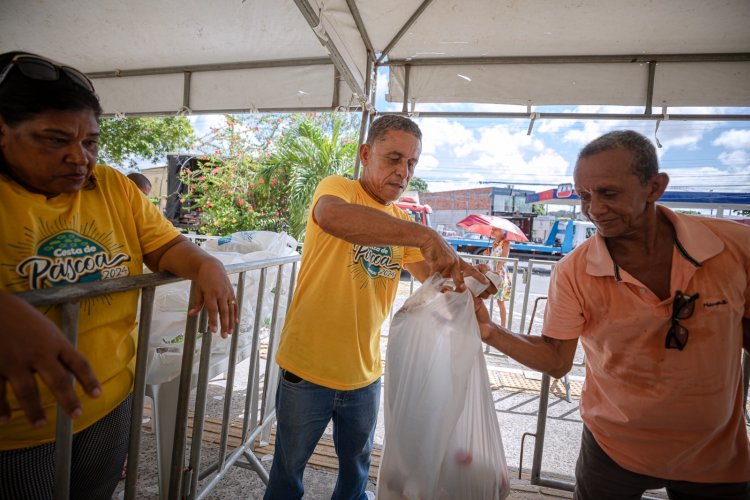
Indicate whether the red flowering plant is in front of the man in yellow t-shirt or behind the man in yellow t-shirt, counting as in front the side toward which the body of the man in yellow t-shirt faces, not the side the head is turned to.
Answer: behind

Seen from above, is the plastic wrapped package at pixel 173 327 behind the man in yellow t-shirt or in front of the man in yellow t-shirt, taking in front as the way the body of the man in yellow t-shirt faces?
behind

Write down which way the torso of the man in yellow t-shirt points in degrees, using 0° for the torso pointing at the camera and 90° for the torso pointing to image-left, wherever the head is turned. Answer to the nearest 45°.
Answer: approximately 315°

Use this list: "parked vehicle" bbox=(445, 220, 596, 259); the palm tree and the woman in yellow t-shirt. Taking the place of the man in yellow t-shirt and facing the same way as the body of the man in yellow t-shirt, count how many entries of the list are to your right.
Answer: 1

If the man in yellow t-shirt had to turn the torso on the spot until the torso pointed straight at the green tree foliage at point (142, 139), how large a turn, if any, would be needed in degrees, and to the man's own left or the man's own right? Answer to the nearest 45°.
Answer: approximately 180°

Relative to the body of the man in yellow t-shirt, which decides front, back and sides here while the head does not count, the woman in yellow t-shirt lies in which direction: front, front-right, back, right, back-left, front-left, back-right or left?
right
